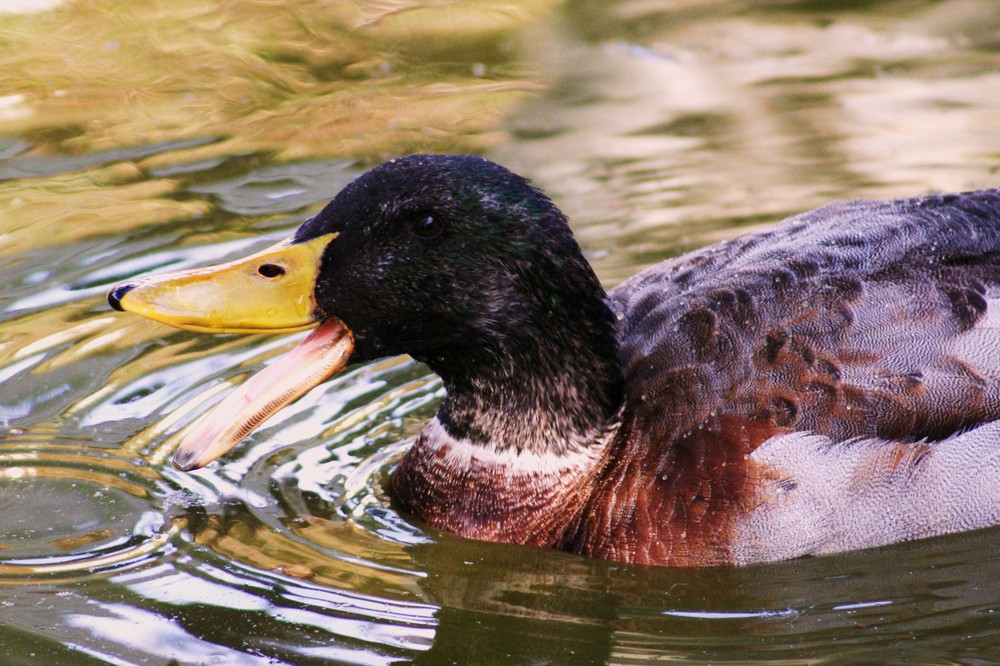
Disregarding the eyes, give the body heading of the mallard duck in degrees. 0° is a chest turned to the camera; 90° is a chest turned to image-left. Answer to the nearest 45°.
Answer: approximately 90°
